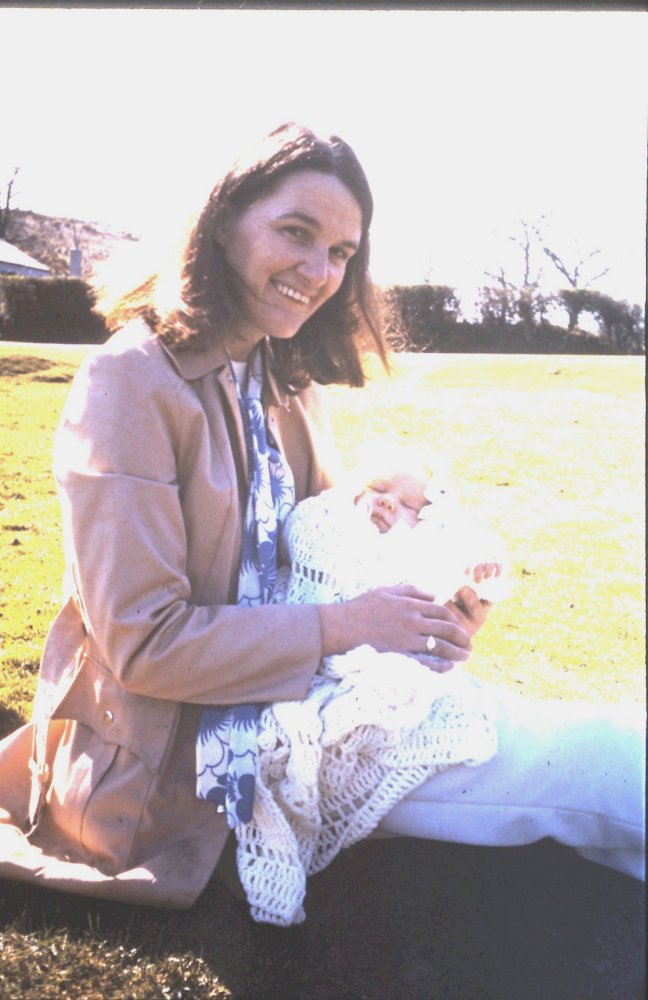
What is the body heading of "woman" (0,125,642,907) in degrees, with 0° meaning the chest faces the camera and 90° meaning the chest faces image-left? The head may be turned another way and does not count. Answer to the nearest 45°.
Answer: approximately 315°

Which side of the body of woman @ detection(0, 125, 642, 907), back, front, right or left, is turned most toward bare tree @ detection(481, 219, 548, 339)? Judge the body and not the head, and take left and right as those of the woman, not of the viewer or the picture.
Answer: left

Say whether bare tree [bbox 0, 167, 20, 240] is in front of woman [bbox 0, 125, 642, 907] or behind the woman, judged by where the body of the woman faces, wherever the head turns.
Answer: behind

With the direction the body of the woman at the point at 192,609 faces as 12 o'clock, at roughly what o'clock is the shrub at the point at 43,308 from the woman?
The shrub is roughly at 7 o'clock from the woman.
